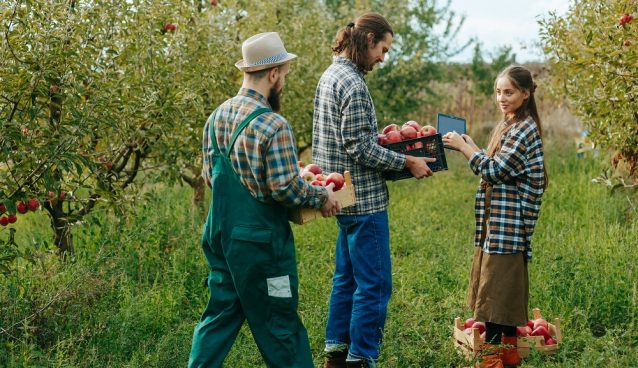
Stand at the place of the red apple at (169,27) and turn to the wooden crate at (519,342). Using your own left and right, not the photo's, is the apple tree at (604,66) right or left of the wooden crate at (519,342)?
left

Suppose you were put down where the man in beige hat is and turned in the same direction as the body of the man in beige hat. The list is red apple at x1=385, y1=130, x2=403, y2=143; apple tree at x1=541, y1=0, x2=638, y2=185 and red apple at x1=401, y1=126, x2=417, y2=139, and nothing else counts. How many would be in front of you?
3

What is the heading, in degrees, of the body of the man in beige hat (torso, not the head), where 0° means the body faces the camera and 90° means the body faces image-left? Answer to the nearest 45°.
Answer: approximately 225°

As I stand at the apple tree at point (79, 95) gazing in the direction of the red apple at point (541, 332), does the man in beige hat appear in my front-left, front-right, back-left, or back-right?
front-right

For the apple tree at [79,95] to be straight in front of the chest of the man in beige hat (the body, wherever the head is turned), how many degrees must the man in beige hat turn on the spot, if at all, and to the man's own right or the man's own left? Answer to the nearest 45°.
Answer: approximately 90° to the man's own left

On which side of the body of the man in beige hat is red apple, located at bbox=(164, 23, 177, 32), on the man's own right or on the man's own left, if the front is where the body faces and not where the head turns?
on the man's own left

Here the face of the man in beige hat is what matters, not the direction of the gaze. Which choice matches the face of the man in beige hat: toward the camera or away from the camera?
away from the camera

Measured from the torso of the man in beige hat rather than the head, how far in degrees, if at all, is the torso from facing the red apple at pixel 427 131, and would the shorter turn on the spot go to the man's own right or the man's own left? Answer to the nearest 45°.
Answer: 0° — they already face it

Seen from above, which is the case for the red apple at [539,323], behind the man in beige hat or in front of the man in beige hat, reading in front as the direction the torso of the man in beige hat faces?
in front

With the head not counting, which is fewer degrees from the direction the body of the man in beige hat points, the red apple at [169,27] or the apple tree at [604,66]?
the apple tree

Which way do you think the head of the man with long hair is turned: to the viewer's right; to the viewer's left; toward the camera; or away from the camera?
to the viewer's right

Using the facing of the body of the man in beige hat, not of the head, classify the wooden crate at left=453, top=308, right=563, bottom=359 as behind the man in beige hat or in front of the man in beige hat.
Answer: in front
